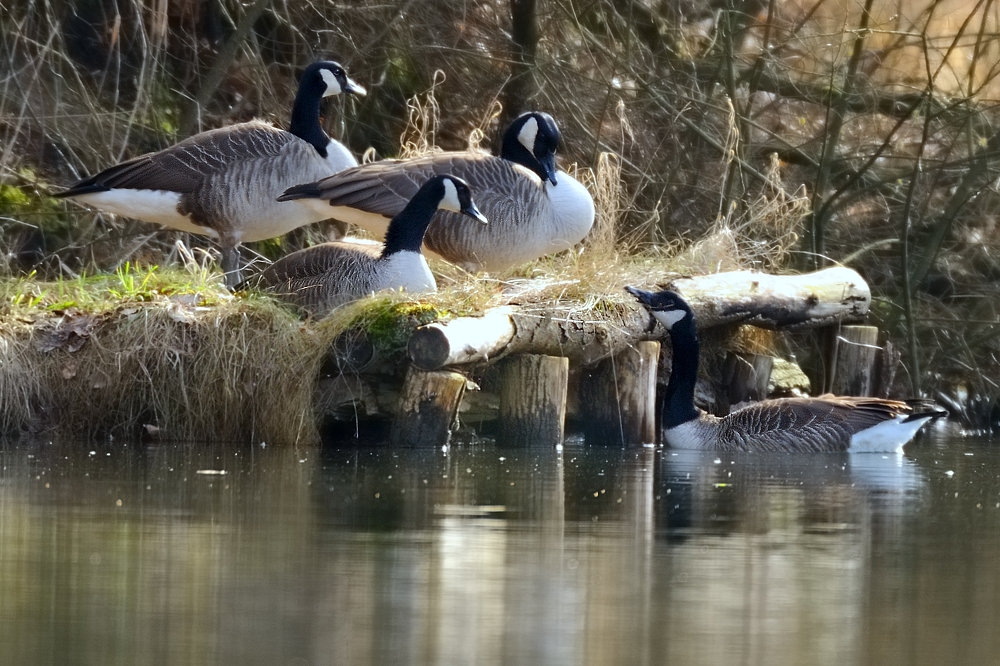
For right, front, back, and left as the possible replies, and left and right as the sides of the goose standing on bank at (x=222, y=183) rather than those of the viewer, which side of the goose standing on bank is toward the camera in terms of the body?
right

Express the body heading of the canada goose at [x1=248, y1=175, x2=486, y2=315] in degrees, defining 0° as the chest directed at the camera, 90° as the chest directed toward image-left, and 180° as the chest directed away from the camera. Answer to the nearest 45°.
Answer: approximately 270°

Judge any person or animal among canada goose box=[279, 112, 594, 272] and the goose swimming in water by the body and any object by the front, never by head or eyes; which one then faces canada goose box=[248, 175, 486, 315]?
the goose swimming in water

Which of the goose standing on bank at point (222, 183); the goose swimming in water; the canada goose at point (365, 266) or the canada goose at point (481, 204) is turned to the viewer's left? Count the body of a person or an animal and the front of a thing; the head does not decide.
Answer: the goose swimming in water

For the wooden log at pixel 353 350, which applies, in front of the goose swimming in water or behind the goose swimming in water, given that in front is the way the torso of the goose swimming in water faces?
in front

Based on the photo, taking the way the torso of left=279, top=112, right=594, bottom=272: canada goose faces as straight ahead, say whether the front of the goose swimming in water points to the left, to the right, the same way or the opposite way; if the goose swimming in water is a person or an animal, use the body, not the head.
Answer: the opposite way

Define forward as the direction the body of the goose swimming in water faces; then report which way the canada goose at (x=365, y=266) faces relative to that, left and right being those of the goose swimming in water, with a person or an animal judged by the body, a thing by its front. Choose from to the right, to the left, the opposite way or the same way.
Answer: the opposite way

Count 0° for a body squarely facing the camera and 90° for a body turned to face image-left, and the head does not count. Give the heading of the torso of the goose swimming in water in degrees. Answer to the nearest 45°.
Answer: approximately 90°

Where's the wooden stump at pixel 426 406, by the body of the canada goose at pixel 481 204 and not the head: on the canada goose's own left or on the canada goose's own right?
on the canada goose's own right

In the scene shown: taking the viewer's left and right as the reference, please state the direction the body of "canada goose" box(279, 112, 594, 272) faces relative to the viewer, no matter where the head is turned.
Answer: facing to the right of the viewer

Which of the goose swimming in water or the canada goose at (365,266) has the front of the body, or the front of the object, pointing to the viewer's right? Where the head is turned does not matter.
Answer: the canada goose
